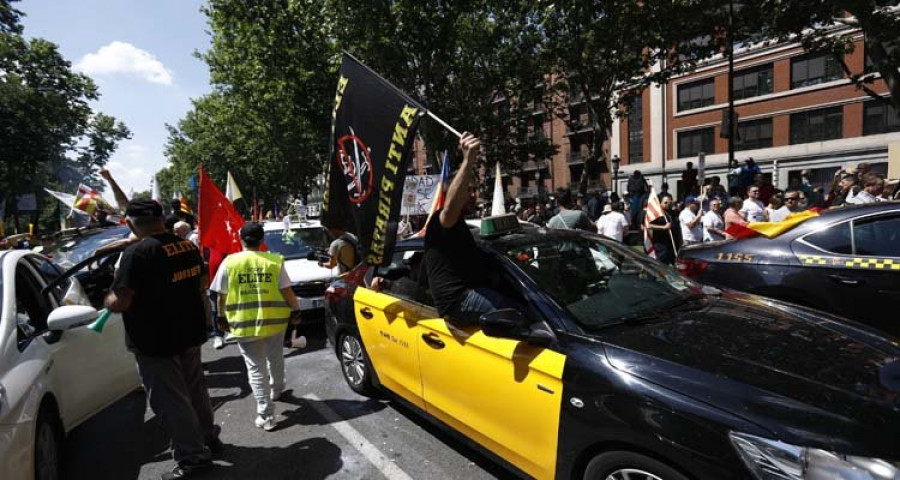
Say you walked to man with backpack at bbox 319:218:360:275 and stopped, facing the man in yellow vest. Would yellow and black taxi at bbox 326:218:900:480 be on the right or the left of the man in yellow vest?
left

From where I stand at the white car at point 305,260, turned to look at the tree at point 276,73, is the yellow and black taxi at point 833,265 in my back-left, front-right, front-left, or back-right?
back-right

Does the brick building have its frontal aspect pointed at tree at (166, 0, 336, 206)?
yes

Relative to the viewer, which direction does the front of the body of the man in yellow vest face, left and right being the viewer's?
facing away from the viewer

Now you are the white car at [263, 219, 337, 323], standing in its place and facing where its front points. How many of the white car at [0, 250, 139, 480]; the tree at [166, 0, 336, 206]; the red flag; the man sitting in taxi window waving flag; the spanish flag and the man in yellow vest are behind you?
1

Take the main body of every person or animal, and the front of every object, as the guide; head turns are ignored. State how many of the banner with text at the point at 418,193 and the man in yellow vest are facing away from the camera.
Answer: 1

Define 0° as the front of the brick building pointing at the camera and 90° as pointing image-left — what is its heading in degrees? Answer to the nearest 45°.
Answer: approximately 45°

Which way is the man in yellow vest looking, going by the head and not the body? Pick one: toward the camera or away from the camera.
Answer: away from the camera

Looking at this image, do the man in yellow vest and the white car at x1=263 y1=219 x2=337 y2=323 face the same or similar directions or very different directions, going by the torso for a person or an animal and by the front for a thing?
very different directions

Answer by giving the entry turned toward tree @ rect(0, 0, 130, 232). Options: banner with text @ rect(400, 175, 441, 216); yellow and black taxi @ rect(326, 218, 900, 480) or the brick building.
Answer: the brick building

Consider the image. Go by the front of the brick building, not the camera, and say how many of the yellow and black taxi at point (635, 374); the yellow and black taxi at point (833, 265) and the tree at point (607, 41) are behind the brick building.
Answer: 0

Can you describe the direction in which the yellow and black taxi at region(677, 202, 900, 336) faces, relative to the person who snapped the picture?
facing the viewer and to the right of the viewer

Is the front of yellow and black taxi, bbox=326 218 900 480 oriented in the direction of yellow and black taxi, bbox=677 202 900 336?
no

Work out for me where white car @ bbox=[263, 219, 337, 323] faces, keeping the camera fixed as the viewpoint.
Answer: facing the viewer

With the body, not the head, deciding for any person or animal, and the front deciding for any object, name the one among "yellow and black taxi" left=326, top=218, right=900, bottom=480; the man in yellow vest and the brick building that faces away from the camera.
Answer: the man in yellow vest

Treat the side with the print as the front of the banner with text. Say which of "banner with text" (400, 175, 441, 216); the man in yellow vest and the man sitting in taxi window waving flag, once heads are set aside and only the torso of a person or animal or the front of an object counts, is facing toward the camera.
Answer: the banner with text

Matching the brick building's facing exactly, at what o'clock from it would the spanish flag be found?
The spanish flag is roughly at 11 o'clock from the brick building.

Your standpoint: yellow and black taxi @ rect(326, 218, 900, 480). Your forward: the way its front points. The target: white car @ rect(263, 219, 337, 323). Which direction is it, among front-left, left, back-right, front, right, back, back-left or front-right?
back
